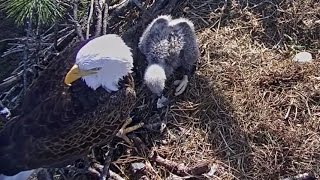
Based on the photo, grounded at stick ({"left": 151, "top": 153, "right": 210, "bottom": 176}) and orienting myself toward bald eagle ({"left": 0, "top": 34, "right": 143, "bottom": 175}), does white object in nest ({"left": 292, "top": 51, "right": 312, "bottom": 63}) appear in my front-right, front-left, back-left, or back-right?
back-right

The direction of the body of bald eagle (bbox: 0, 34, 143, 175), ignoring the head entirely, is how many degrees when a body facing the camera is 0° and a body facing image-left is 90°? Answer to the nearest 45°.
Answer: approximately 225°

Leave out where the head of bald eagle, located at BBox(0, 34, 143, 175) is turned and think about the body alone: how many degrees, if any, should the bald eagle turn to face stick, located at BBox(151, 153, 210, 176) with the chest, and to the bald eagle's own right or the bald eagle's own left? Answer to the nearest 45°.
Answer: approximately 45° to the bald eagle's own right

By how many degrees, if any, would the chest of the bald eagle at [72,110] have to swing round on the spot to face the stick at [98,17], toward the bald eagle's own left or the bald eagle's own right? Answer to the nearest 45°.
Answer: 0° — it already faces it

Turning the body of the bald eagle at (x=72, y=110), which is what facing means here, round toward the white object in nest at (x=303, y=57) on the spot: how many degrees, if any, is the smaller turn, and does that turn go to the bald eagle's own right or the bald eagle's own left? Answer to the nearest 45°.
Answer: approximately 45° to the bald eagle's own right
